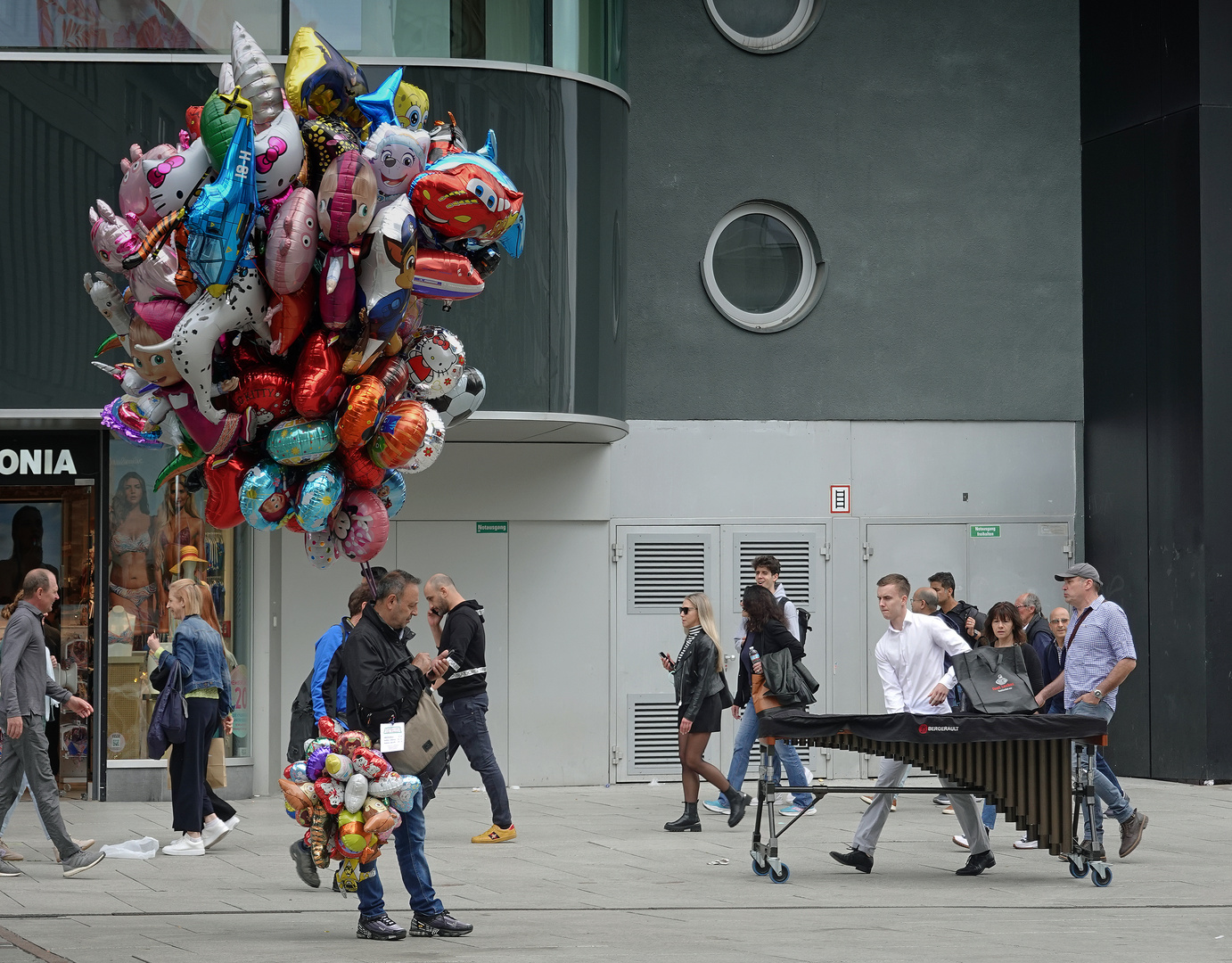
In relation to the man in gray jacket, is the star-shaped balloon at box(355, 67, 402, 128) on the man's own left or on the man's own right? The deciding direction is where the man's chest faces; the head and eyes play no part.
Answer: on the man's own right

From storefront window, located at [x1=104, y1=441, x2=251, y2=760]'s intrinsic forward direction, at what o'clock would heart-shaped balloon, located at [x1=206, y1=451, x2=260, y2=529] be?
The heart-shaped balloon is roughly at 12 o'clock from the storefront window.

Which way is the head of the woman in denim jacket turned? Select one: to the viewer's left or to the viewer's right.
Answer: to the viewer's left

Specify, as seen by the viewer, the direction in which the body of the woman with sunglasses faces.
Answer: to the viewer's left

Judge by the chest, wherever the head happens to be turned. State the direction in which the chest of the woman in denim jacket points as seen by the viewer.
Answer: to the viewer's left

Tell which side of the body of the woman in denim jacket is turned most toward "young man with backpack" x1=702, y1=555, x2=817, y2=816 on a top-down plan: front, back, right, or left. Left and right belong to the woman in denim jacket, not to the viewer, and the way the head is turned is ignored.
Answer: back

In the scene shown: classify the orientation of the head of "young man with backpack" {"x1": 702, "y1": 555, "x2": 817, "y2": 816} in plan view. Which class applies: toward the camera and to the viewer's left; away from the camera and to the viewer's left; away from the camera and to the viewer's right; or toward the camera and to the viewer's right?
toward the camera and to the viewer's left

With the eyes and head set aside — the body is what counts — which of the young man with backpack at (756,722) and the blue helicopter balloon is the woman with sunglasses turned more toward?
the blue helicopter balloon

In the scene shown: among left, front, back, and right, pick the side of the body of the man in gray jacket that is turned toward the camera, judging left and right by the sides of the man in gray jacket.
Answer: right

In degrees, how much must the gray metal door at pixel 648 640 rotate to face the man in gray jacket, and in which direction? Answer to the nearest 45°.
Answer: approximately 45° to its right

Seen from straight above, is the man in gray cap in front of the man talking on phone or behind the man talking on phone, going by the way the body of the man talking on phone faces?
behind
